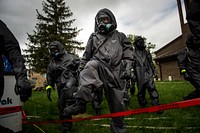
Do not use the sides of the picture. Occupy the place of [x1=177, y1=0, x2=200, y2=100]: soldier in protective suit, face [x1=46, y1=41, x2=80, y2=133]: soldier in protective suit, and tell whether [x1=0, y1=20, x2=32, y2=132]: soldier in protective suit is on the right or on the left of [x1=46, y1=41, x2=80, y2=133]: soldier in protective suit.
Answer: left

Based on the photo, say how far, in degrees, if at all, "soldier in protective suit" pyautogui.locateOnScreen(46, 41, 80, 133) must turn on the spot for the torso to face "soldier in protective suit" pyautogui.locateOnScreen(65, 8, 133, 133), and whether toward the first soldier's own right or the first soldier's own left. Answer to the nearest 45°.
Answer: approximately 45° to the first soldier's own left

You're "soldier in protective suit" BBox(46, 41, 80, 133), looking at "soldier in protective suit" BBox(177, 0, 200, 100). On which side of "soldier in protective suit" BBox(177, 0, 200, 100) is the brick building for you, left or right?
left

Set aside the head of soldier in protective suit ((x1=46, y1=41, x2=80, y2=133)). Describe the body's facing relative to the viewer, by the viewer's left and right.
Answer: facing the viewer and to the left of the viewer

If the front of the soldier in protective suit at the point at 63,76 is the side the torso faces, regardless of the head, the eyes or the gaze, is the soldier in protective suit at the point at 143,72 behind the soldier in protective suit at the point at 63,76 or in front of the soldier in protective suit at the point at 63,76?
behind
